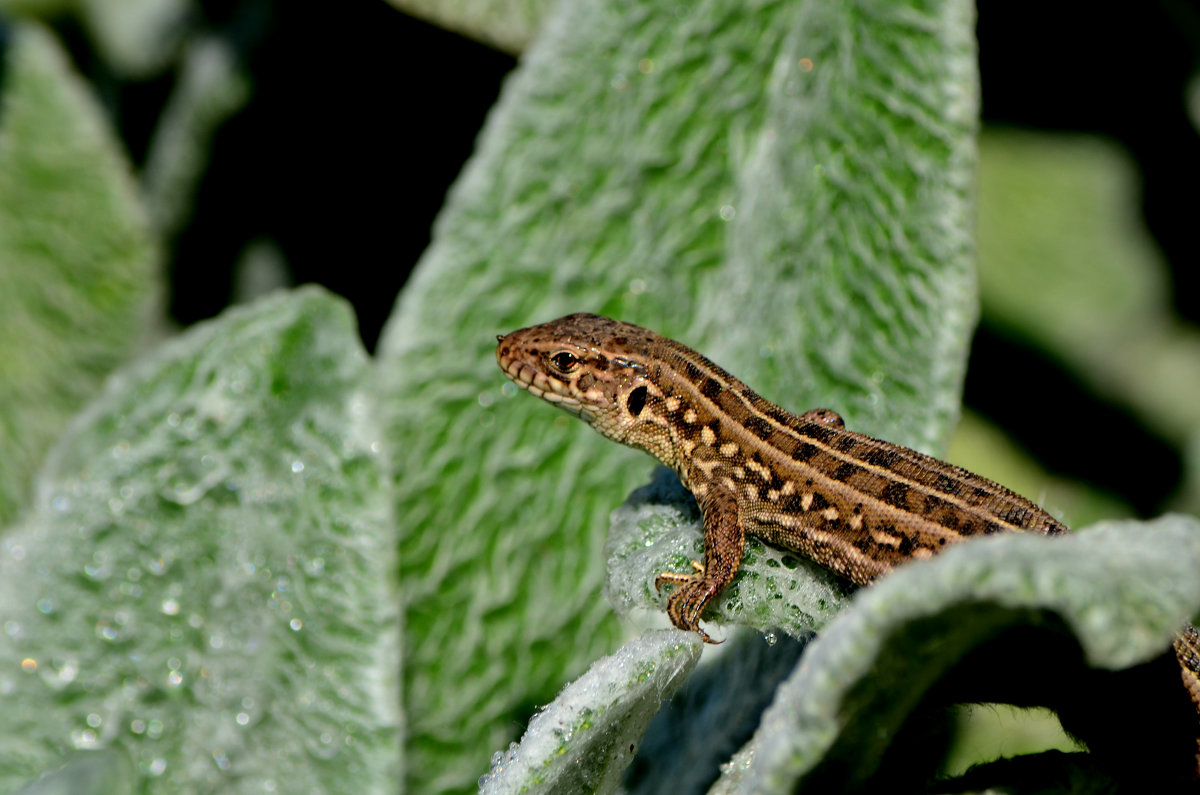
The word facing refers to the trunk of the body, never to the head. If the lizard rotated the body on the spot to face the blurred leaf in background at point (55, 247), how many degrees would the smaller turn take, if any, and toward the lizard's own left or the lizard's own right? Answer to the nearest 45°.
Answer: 0° — it already faces it

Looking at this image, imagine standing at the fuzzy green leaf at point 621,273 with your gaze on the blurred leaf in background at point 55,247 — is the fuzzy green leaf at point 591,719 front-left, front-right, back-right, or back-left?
back-left

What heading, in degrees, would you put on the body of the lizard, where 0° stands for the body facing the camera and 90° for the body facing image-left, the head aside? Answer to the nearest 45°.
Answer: approximately 90°
